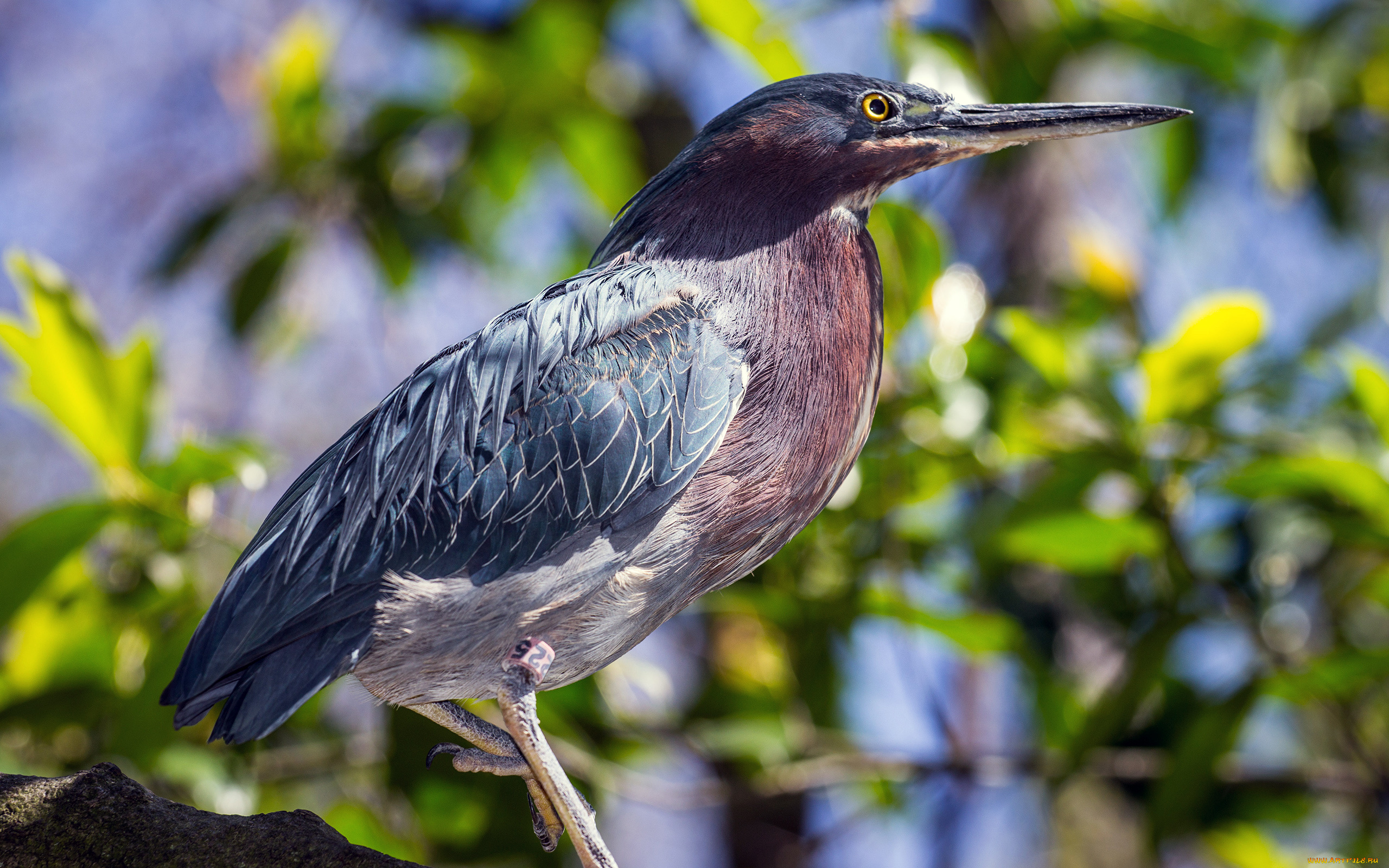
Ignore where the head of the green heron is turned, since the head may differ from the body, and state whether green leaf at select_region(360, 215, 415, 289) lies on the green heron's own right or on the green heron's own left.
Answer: on the green heron's own left

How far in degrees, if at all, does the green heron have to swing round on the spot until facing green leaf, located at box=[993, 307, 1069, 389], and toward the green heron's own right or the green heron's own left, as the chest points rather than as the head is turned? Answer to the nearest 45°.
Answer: approximately 45° to the green heron's own left

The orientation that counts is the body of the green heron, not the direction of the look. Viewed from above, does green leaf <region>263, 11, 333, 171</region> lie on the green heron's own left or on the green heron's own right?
on the green heron's own left

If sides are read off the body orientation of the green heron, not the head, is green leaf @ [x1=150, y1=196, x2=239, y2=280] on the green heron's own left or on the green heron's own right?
on the green heron's own left

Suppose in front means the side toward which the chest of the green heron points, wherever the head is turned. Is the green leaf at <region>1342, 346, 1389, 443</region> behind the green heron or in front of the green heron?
in front

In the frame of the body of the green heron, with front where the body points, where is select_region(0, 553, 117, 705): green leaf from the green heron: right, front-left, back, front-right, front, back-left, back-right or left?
back-left

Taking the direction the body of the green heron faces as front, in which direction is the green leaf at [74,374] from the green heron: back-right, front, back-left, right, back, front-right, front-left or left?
back-left

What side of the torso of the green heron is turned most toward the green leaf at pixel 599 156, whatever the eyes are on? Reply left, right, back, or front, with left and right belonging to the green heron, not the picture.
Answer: left

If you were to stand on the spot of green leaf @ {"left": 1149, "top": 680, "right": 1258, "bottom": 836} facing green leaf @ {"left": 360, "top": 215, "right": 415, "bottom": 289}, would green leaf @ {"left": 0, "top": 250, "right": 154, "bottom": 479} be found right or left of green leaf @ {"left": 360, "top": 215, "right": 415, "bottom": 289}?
left

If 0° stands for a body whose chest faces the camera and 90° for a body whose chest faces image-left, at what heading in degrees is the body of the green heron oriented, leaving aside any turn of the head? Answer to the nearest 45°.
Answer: approximately 270°
